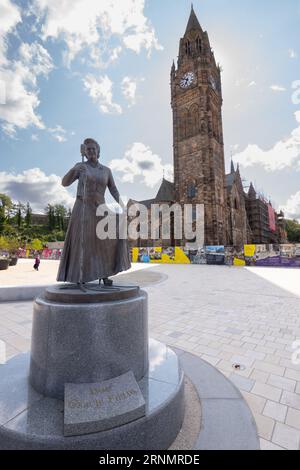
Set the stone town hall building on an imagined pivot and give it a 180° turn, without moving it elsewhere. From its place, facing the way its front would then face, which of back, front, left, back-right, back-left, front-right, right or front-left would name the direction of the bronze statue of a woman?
back-left

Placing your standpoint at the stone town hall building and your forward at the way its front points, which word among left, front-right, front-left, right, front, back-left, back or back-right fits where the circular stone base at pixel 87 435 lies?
front-right

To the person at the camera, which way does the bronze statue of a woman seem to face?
facing the viewer
